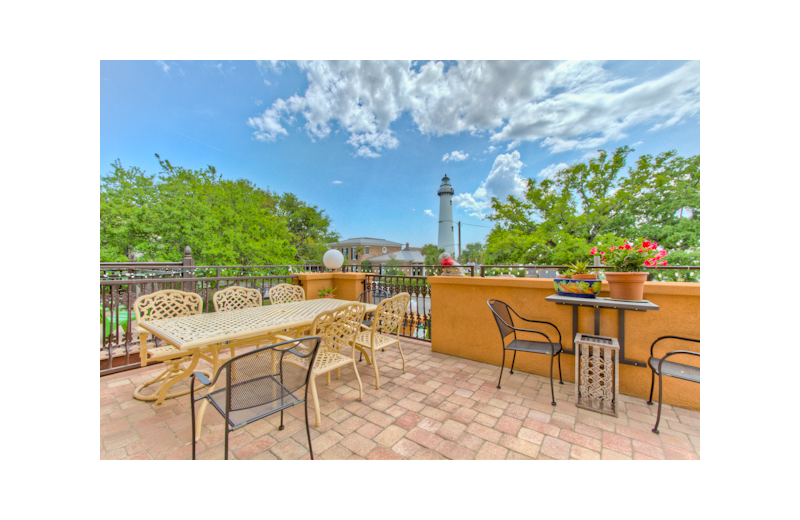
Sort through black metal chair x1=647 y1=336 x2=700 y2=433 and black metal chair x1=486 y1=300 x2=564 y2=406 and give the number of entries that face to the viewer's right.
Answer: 1

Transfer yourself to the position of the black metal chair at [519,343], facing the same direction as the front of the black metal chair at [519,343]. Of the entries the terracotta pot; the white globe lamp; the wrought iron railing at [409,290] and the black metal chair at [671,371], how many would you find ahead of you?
2

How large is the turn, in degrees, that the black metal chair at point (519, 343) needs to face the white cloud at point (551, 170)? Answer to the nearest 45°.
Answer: approximately 90° to its left

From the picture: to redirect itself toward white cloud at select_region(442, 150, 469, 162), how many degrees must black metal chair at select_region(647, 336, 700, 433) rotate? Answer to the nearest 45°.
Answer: approximately 45° to its right

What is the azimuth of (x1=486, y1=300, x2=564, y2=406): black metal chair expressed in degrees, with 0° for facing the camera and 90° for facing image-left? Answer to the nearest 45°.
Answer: approximately 270°

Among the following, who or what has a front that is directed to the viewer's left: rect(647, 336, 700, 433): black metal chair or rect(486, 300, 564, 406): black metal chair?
rect(647, 336, 700, 433): black metal chair

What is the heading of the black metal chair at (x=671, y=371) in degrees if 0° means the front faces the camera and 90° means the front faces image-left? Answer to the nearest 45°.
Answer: approximately 90°

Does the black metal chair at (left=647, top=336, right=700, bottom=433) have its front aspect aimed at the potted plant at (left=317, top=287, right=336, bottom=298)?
yes

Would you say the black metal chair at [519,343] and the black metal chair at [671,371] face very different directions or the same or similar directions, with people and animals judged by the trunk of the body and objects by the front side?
very different directions

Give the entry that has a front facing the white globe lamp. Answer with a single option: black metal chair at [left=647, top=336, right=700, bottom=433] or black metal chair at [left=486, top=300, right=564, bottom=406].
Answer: black metal chair at [left=647, top=336, right=700, bottom=433]

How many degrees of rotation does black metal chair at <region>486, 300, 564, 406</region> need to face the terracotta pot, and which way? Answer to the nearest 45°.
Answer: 0° — it already faces it

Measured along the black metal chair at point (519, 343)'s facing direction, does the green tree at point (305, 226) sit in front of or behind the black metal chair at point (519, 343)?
behind

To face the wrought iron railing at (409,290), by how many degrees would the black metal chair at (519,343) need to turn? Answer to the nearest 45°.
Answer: approximately 135° to its left

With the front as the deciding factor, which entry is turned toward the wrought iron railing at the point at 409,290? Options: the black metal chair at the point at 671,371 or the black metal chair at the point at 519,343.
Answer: the black metal chair at the point at 671,371

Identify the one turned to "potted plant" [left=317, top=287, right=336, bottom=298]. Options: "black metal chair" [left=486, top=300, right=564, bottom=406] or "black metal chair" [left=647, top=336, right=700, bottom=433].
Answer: "black metal chair" [left=647, top=336, right=700, bottom=433]
